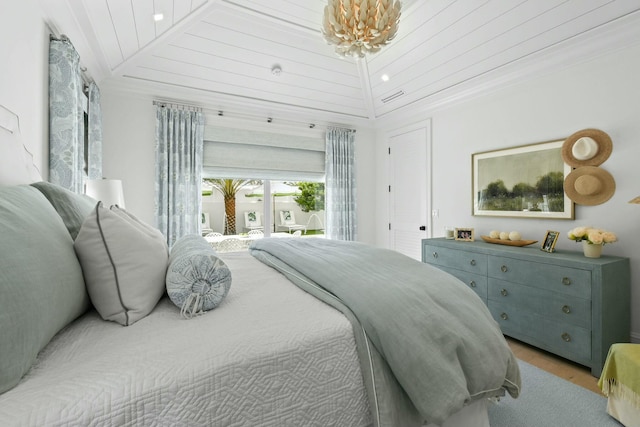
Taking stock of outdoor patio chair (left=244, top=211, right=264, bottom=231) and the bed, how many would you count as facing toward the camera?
1

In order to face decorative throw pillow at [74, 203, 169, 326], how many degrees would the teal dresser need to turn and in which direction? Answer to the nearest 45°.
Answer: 0° — it already faces it

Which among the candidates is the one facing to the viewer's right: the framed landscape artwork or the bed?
the bed

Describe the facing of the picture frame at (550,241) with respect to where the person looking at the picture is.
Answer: facing the viewer and to the left of the viewer

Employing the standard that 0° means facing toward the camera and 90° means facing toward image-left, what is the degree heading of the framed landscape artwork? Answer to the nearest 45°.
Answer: approximately 45°

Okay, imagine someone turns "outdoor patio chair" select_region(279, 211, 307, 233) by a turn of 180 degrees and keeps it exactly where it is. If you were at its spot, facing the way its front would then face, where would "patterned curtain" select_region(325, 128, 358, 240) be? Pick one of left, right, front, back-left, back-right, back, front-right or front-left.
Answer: back-left

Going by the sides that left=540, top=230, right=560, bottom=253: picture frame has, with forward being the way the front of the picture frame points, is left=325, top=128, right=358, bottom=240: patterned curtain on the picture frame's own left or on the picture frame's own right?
on the picture frame's own right

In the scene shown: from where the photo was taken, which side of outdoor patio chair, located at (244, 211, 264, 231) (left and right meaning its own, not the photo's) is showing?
front

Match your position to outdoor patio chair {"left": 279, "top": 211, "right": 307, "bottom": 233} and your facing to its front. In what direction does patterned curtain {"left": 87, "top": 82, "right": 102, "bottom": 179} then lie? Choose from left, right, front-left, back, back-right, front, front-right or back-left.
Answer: right

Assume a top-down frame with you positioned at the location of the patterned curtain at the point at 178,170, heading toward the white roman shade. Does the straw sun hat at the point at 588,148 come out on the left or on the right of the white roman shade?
right

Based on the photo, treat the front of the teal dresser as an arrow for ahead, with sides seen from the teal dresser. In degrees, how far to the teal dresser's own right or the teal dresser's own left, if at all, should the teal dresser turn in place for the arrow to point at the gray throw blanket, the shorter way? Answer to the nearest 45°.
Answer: approximately 45° to the teal dresser's own left

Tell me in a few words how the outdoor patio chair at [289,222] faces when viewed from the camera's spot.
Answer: facing the viewer and to the right of the viewer

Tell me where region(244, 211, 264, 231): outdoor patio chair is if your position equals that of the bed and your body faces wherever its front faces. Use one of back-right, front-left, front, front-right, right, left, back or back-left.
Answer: left

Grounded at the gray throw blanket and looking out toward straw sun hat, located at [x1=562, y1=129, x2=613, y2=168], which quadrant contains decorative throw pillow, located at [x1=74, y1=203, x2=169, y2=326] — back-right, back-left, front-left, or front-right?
back-left

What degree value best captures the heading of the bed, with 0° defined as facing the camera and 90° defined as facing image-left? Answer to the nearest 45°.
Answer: approximately 270°

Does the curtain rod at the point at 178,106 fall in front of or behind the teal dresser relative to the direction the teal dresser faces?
in front

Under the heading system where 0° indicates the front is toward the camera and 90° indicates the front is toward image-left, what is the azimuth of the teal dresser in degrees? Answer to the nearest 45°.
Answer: approximately 45°
